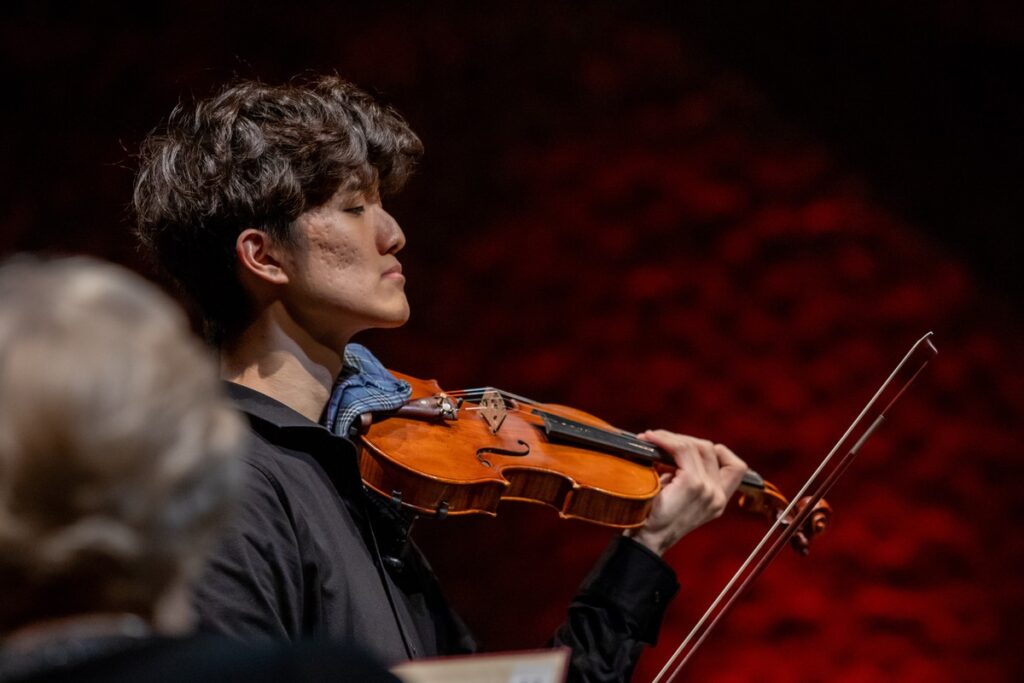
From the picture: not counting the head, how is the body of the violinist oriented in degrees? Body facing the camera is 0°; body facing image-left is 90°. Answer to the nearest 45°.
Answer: approximately 270°

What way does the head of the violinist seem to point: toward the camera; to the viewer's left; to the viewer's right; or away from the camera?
to the viewer's right
